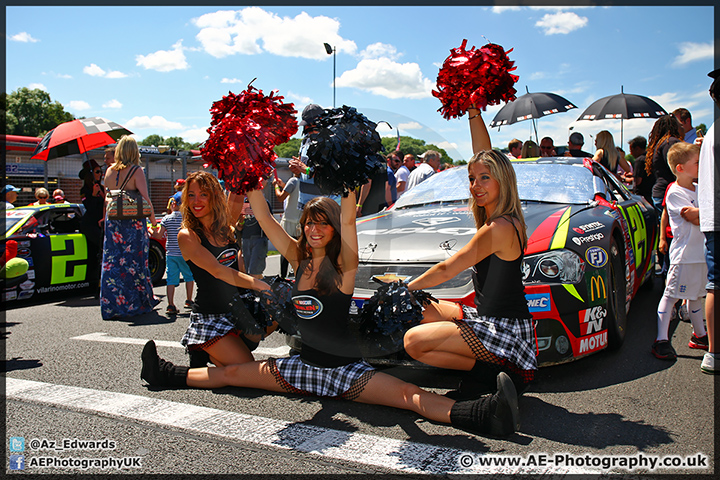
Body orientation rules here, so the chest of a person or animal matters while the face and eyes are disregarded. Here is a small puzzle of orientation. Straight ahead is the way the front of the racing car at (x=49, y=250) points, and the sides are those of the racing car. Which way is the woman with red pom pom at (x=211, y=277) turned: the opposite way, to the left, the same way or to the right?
to the left

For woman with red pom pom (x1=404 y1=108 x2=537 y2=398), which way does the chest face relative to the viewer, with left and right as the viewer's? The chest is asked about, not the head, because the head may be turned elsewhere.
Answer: facing to the left of the viewer

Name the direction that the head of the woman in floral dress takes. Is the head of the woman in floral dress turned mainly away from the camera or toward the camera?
away from the camera

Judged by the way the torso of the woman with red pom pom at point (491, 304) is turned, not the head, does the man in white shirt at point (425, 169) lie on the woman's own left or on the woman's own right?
on the woman's own right

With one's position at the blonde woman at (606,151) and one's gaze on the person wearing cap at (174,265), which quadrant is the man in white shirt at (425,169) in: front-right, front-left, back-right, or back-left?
front-right

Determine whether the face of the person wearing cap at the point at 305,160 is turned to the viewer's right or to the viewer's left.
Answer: to the viewer's left

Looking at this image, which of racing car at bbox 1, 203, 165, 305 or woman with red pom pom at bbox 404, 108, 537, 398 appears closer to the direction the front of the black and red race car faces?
the woman with red pom pom

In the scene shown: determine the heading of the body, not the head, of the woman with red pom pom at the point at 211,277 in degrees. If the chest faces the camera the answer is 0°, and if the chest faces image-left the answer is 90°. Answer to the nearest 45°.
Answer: approximately 315°

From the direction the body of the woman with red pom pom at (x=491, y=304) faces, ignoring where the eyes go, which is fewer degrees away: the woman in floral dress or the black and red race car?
the woman in floral dress

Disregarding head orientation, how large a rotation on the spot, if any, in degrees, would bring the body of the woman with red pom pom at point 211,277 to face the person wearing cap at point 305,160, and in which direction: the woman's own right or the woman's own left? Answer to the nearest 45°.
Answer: approximately 90° to the woman's own left
